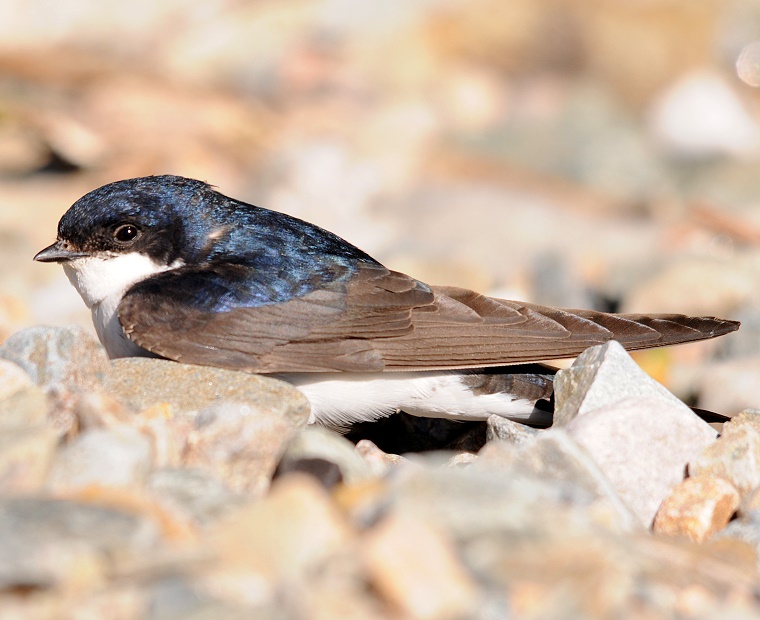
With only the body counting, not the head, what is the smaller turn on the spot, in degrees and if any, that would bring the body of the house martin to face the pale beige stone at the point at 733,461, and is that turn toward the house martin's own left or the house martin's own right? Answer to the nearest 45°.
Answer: approximately 135° to the house martin's own left

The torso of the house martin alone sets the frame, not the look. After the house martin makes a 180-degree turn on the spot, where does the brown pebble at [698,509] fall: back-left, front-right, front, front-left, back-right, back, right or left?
front-right

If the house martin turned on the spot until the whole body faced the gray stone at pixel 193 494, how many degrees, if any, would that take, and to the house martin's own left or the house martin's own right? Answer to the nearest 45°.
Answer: approximately 90° to the house martin's own left

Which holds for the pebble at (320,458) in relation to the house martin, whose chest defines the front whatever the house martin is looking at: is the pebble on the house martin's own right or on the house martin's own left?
on the house martin's own left

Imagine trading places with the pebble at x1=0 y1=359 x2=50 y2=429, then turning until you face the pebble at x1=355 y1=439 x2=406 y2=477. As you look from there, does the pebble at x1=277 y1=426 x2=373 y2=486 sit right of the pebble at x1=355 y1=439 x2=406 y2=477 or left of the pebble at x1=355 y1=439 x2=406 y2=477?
right

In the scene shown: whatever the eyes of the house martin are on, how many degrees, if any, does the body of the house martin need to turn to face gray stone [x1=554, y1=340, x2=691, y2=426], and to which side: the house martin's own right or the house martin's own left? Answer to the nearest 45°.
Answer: approximately 135° to the house martin's own left

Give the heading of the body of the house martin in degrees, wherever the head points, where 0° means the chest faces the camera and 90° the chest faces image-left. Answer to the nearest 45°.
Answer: approximately 90°

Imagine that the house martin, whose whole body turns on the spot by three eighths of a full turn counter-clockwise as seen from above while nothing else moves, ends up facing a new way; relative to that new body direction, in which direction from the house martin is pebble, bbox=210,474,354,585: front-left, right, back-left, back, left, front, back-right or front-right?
front-right

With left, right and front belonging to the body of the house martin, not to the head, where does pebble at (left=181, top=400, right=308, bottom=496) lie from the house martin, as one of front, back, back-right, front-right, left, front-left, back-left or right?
left

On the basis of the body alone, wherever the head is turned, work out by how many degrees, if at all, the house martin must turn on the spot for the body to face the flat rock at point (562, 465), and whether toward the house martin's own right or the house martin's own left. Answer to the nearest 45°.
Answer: approximately 135° to the house martin's own left

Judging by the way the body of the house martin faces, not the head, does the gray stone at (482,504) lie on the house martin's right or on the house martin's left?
on the house martin's left
